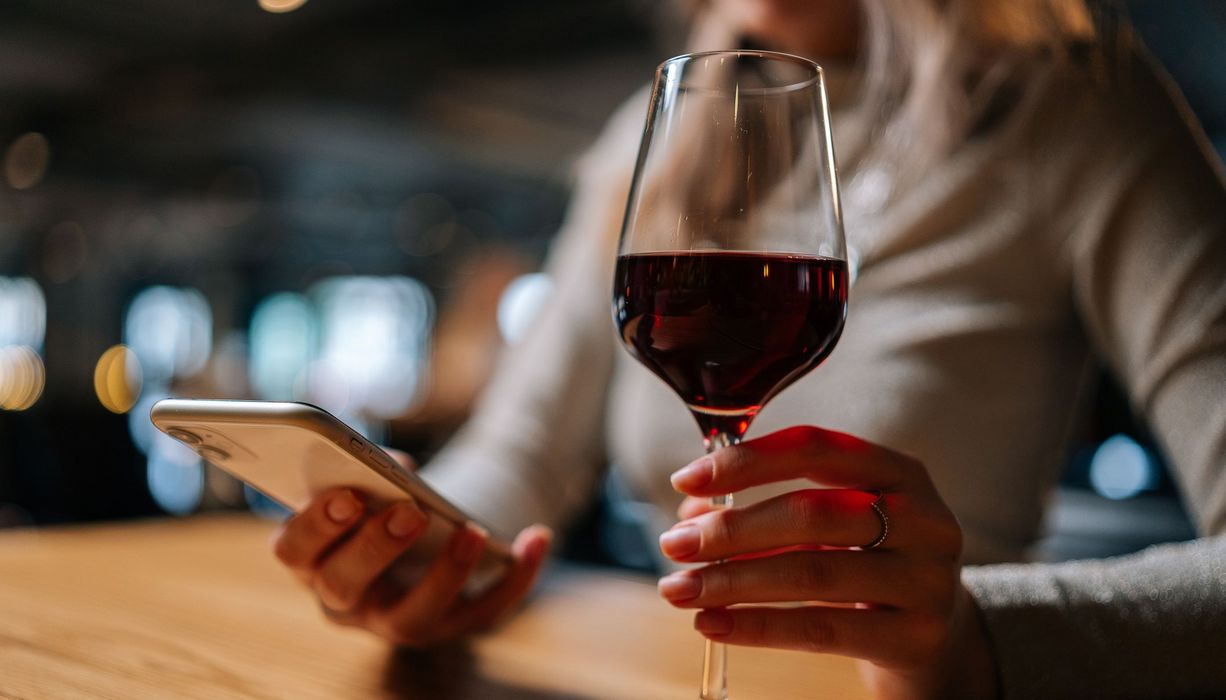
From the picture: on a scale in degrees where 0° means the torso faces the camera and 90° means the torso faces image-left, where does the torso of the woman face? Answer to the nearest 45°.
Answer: approximately 45°
